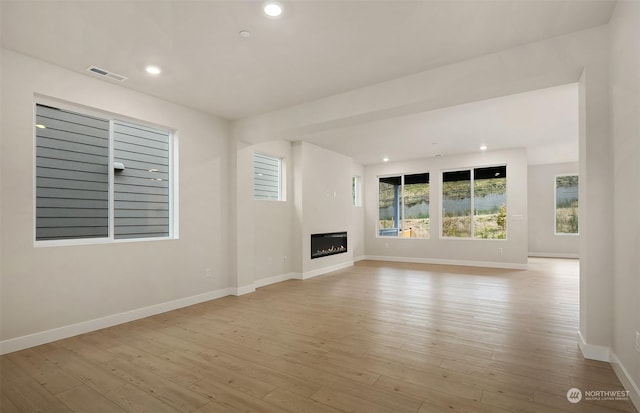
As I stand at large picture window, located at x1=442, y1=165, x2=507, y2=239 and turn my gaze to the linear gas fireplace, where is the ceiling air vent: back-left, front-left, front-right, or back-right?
front-left

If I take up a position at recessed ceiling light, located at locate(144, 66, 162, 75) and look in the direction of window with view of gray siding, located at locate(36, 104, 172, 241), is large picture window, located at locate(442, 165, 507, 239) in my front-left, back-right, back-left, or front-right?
back-right

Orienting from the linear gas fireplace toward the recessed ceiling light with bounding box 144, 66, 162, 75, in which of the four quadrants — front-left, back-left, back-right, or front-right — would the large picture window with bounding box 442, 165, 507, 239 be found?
back-left

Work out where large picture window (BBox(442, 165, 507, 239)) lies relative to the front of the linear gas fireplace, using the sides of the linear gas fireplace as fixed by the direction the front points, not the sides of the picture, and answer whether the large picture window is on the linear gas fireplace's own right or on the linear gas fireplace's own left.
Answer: on the linear gas fireplace's own left

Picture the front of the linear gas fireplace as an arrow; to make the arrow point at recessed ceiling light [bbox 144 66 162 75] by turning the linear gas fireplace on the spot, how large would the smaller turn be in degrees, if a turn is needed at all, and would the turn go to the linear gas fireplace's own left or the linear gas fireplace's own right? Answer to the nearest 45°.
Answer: approximately 90° to the linear gas fireplace's own right

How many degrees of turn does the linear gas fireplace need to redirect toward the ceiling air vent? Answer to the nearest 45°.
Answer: approximately 90° to its right

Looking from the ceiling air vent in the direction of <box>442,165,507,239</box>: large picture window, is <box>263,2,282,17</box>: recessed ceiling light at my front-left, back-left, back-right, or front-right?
front-right

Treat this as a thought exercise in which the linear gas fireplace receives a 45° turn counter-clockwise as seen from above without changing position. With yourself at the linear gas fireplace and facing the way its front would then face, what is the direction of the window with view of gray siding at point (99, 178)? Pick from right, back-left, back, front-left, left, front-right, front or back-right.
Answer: back-right

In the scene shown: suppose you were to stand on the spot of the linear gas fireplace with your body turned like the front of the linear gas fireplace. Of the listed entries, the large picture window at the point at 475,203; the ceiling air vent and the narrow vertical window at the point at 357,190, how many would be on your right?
1

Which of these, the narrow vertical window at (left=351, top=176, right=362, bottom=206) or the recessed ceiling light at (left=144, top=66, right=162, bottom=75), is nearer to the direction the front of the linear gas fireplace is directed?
the recessed ceiling light

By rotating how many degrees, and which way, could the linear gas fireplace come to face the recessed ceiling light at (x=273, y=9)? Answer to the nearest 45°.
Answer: approximately 45° to its right

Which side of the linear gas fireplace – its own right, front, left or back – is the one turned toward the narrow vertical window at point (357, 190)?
left

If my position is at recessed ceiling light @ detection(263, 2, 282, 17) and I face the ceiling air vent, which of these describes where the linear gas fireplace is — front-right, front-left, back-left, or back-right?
front-right

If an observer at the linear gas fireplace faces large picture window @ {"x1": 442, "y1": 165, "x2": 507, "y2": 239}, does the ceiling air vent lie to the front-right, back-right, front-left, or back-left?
back-right
